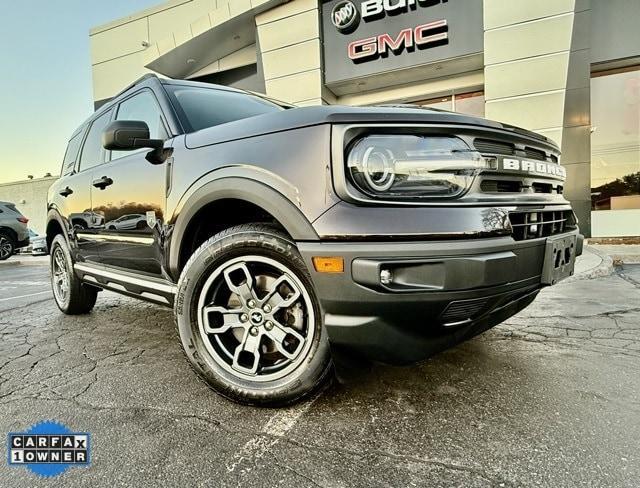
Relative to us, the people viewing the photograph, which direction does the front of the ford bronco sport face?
facing the viewer and to the right of the viewer

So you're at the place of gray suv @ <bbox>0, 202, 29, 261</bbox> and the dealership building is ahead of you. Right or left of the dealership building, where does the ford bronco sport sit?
right

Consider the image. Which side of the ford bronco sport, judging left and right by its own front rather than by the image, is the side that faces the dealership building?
left

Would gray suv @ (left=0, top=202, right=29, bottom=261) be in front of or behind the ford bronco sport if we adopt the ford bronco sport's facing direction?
behind
